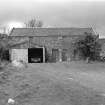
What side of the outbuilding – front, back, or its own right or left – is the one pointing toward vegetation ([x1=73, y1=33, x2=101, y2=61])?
left

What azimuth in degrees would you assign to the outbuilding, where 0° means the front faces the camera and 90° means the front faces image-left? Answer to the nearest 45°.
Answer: approximately 0°
